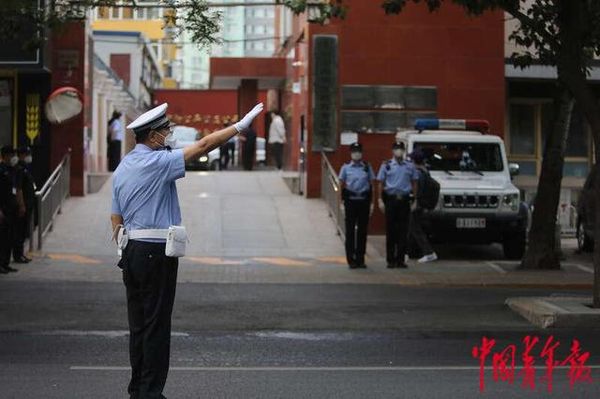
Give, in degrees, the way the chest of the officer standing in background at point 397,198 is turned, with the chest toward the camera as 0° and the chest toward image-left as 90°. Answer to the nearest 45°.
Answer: approximately 0°

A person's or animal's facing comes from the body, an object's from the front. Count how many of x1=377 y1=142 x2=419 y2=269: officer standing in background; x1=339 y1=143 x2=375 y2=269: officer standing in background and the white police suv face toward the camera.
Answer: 3

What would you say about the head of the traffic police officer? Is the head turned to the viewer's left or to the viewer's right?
to the viewer's right

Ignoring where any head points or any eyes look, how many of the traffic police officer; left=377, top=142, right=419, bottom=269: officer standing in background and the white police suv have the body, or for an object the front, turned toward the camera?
2

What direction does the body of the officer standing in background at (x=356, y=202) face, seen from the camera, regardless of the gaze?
toward the camera

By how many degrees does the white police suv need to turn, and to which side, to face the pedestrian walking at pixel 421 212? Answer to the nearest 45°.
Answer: approximately 45° to its right

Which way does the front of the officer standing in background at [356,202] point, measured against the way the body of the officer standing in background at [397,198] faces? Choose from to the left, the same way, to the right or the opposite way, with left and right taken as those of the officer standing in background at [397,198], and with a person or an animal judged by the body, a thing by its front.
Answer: the same way

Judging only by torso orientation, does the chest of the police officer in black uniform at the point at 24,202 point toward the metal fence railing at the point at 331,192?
no

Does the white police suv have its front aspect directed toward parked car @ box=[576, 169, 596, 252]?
no

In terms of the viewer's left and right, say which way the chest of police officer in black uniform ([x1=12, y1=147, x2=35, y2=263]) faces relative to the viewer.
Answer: facing the viewer and to the right of the viewer

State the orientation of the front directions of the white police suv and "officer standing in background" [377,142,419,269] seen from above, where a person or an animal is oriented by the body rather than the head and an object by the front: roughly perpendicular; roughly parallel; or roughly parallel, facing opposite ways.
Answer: roughly parallel

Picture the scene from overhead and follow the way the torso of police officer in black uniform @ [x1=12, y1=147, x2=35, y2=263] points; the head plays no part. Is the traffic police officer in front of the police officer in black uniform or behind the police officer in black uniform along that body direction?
in front

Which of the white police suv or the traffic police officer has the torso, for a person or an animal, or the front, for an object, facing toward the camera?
the white police suv

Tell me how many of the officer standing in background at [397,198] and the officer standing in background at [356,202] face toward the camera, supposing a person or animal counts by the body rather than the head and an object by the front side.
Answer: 2

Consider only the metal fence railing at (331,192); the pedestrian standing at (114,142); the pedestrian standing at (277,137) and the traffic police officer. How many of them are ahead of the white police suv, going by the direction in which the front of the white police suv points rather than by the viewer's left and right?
1

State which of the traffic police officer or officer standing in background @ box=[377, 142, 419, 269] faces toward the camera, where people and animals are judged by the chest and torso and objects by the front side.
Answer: the officer standing in background
